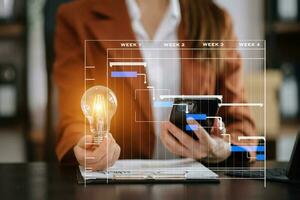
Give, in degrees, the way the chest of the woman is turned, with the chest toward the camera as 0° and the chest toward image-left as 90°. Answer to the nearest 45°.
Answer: approximately 0°
